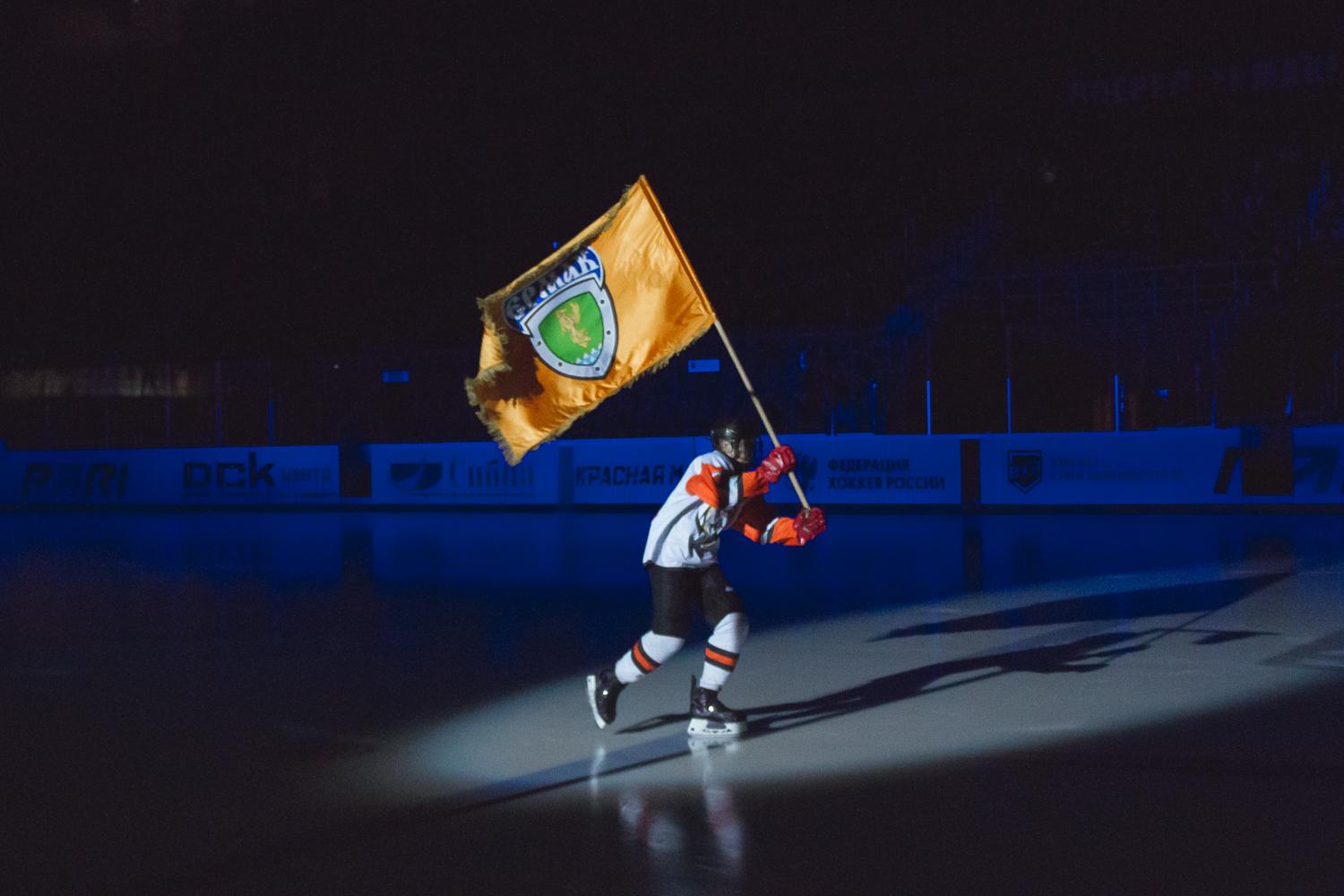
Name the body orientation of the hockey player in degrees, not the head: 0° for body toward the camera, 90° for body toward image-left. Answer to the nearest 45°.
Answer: approximately 270°

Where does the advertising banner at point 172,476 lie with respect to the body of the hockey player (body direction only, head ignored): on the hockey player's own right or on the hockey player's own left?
on the hockey player's own left

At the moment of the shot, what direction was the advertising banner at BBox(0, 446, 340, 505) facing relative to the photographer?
facing the viewer

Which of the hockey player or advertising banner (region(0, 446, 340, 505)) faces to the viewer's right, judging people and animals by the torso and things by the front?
the hockey player

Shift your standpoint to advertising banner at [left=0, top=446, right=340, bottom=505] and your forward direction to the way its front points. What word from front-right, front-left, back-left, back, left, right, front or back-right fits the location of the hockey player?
front

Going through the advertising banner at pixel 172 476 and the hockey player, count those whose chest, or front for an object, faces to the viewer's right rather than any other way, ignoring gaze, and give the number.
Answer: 1

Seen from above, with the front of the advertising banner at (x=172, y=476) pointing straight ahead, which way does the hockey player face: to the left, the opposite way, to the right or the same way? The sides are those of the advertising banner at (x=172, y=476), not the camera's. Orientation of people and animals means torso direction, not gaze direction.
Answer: to the left
